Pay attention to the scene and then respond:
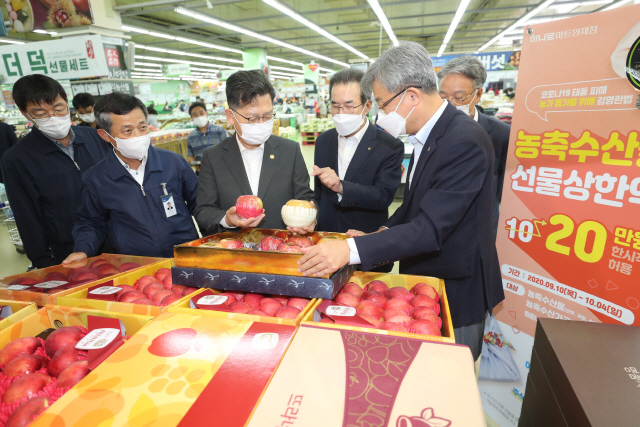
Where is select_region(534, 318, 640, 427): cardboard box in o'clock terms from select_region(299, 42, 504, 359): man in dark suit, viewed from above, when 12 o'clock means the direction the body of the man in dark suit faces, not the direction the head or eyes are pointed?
The cardboard box is roughly at 8 o'clock from the man in dark suit.

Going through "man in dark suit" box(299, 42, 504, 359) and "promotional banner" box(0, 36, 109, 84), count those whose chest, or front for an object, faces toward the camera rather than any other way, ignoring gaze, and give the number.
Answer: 1

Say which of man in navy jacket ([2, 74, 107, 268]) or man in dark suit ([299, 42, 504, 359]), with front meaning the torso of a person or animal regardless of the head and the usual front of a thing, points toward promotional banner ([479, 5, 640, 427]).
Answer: the man in navy jacket

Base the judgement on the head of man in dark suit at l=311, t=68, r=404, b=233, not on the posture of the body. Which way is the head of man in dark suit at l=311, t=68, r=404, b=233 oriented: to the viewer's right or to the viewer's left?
to the viewer's left

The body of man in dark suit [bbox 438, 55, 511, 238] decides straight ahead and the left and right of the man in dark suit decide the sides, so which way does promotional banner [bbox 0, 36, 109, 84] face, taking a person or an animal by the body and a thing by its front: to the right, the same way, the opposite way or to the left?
to the left

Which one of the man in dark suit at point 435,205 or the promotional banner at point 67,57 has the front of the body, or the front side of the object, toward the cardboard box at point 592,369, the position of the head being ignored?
the promotional banner

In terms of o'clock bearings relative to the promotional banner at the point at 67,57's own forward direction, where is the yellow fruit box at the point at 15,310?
The yellow fruit box is roughly at 12 o'clock from the promotional banner.

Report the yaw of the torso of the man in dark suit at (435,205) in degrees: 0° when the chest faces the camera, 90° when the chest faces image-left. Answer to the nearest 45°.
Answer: approximately 90°

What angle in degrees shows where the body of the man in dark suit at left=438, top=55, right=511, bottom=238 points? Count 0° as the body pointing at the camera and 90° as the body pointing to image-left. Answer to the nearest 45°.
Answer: approximately 45°
